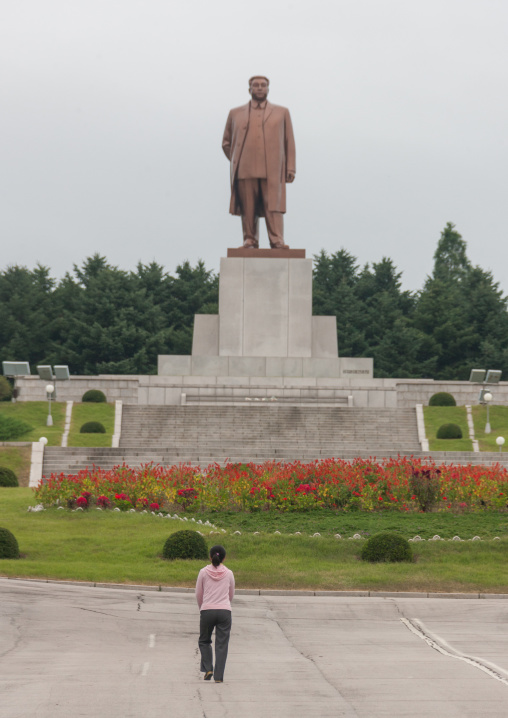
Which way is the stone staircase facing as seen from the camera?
toward the camera

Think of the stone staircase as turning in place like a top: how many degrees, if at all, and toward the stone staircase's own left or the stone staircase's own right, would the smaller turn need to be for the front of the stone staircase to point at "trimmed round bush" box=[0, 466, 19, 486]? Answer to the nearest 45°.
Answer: approximately 45° to the stone staircase's own right

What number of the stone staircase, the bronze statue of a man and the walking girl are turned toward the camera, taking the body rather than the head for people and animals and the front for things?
2

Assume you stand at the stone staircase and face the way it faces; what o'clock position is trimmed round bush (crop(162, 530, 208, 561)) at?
The trimmed round bush is roughly at 12 o'clock from the stone staircase.

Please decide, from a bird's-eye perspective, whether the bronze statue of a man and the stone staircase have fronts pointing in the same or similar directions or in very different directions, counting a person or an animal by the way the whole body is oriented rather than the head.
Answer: same or similar directions

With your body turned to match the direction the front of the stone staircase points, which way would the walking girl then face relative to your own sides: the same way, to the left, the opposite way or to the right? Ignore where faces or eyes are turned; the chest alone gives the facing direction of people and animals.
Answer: the opposite way

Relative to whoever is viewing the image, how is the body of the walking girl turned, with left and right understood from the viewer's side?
facing away from the viewer

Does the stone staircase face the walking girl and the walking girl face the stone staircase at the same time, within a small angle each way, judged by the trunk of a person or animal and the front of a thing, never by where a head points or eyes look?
yes

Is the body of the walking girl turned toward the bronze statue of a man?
yes

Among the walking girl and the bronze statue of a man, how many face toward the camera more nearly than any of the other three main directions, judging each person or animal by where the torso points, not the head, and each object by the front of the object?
1

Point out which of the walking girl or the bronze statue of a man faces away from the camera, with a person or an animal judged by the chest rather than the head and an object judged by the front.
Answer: the walking girl

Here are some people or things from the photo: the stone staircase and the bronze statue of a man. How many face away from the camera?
0

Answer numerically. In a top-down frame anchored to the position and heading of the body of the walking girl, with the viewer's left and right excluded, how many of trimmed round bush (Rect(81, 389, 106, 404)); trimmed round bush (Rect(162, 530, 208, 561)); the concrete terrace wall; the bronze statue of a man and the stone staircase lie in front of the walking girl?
5

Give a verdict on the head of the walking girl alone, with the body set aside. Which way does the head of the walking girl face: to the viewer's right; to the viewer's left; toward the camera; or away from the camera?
away from the camera

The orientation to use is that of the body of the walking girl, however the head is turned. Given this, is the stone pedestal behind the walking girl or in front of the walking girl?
in front
